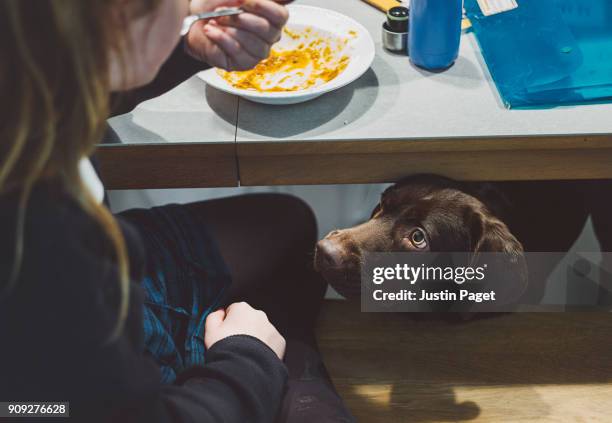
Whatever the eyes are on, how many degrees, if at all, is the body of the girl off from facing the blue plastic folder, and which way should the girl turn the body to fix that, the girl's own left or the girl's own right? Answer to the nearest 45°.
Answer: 0° — they already face it

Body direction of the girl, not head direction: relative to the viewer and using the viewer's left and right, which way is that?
facing away from the viewer and to the right of the viewer

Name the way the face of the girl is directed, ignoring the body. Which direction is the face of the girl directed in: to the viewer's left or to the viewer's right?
to the viewer's right

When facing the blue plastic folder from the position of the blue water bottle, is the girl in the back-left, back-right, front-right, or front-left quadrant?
back-right

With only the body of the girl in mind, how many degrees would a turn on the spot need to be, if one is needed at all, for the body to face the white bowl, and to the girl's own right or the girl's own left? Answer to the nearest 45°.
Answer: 0° — they already face it

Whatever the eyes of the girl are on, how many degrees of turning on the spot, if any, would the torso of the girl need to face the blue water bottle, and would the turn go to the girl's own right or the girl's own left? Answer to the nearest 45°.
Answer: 0° — they already face it
